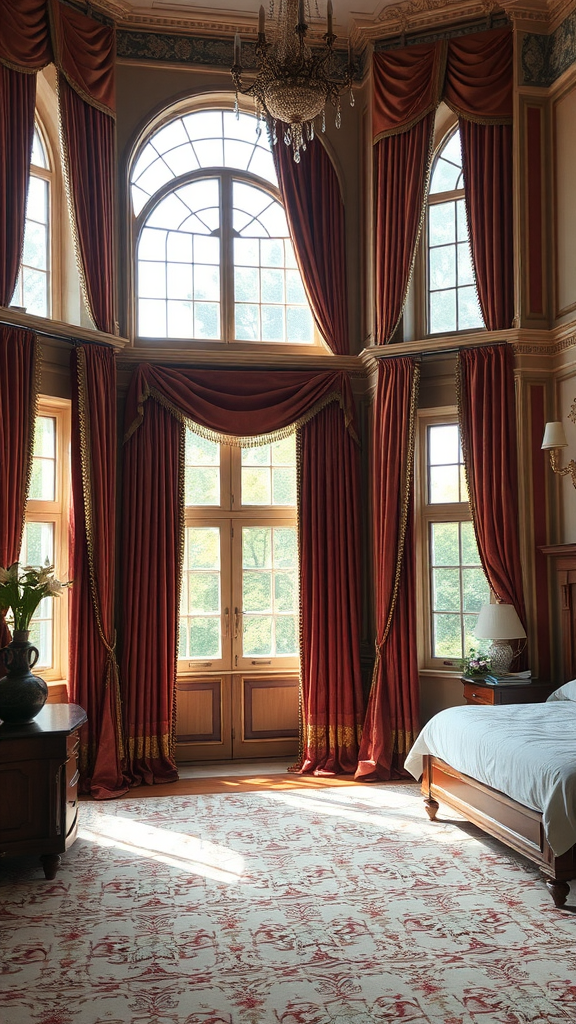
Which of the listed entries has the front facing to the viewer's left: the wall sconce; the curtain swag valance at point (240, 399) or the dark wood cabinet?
the wall sconce

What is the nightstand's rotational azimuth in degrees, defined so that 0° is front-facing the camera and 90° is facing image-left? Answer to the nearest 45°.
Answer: approximately 45°

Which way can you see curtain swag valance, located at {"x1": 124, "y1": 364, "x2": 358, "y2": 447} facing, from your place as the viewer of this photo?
facing the viewer

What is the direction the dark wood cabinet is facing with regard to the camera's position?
facing to the right of the viewer

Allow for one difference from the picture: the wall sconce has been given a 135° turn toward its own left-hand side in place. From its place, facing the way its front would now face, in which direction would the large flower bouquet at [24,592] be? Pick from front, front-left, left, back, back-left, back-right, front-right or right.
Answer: right

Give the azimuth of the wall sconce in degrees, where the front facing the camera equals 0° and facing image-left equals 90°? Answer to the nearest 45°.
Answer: approximately 90°
